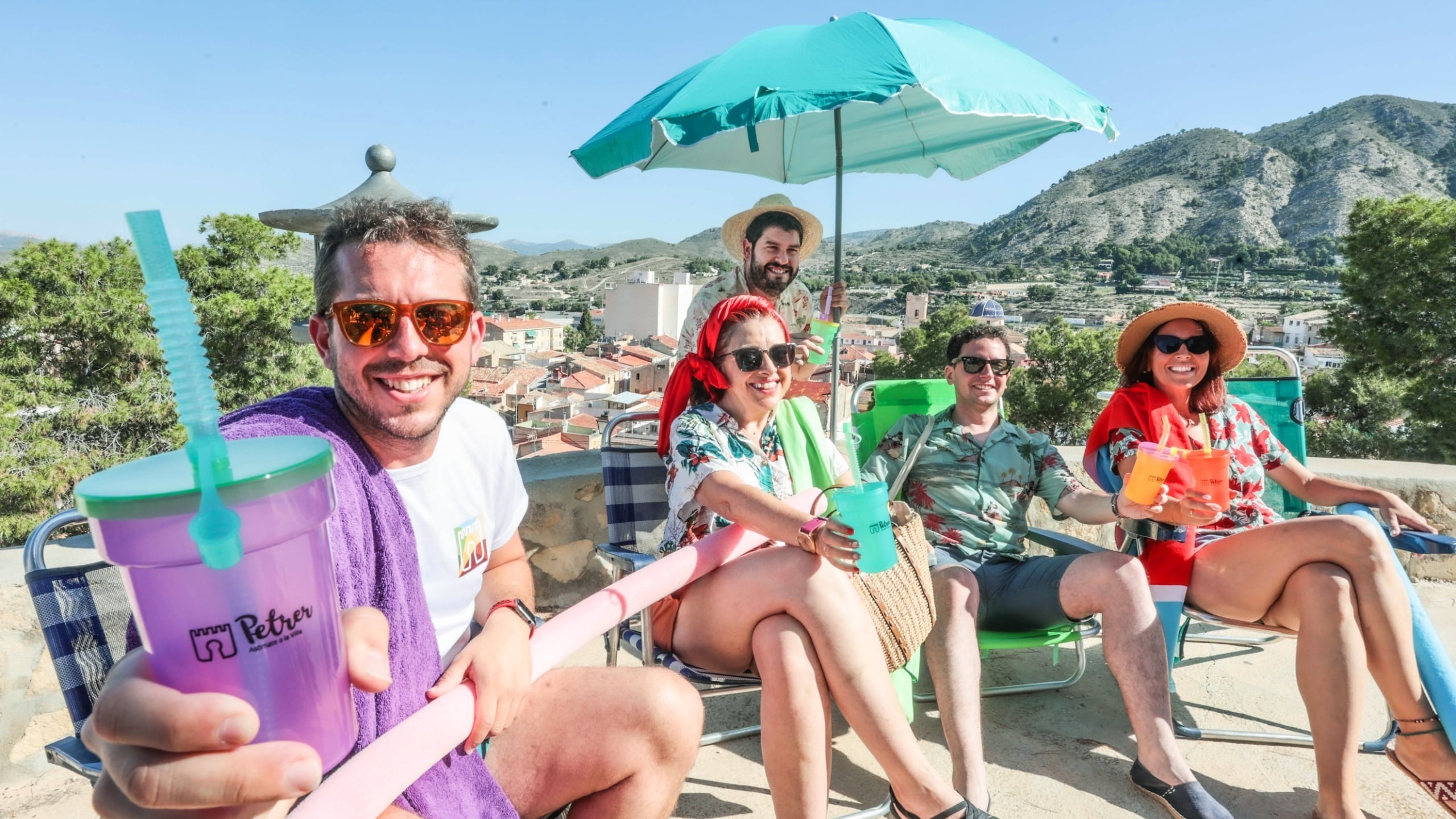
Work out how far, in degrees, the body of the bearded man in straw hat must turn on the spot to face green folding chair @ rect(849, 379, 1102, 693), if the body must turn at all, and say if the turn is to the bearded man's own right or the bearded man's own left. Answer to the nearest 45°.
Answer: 0° — they already face it

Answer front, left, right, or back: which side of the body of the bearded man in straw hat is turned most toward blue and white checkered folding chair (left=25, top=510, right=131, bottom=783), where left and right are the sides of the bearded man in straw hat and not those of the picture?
right

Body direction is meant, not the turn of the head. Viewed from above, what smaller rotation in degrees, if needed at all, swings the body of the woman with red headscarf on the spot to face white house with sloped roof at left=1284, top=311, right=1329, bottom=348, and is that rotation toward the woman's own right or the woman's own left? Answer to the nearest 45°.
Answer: approximately 90° to the woman's own left

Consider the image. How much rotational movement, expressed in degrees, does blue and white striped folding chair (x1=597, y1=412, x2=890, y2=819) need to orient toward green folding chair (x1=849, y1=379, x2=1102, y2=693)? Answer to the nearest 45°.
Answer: approximately 45° to its left

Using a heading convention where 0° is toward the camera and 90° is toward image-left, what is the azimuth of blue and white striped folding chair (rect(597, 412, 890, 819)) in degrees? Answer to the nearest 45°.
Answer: approximately 315°

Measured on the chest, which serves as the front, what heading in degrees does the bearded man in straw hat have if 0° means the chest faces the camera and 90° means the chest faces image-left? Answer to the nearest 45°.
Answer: approximately 315°

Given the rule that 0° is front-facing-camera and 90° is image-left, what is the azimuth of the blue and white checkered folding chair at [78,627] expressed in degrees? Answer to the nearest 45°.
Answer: approximately 315°

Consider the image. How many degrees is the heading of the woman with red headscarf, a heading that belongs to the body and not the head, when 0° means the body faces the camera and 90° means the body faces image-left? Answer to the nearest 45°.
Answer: approximately 315°

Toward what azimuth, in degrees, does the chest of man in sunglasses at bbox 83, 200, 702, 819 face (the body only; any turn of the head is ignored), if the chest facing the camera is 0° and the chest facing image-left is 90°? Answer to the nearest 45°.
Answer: approximately 0°
